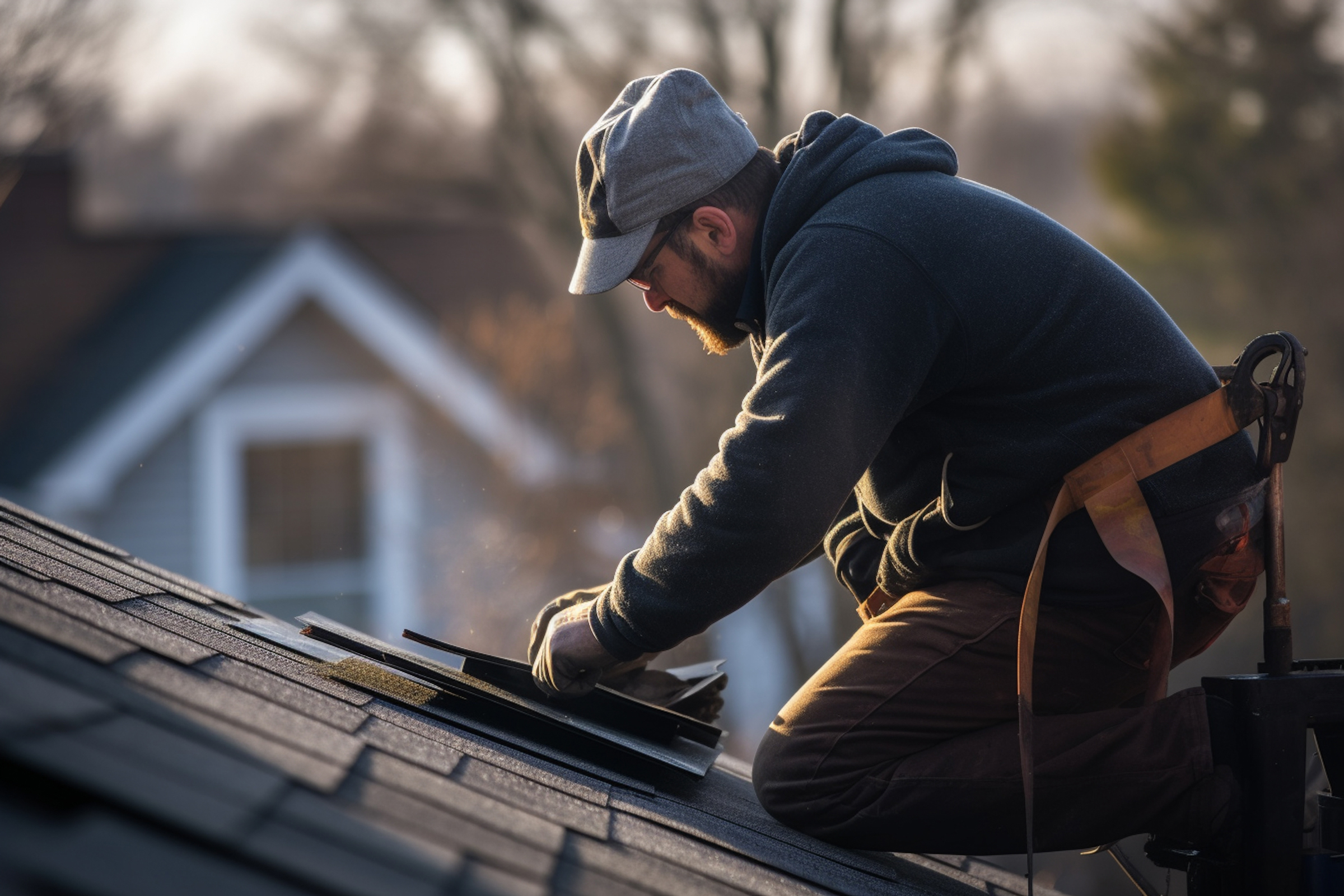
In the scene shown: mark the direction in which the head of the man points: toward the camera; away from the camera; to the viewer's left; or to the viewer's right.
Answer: to the viewer's left

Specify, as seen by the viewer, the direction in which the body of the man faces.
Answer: to the viewer's left

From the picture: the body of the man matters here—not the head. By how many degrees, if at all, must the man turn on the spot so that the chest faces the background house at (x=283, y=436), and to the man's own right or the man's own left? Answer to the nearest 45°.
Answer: approximately 45° to the man's own right
